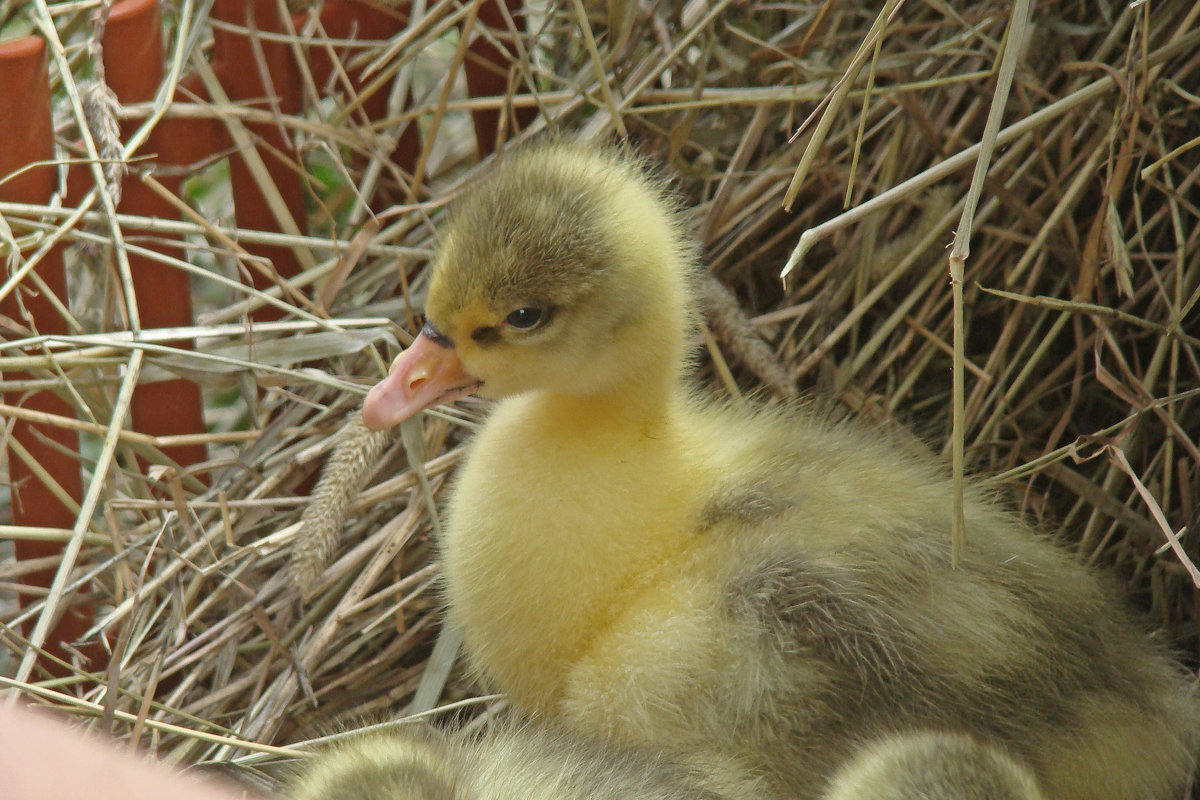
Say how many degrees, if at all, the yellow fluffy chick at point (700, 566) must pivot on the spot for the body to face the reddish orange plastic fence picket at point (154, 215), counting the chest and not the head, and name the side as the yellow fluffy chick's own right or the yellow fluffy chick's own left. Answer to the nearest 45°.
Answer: approximately 45° to the yellow fluffy chick's own right

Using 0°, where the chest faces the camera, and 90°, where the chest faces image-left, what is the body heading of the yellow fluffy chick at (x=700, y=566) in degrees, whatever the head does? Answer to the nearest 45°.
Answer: approximately 90°
